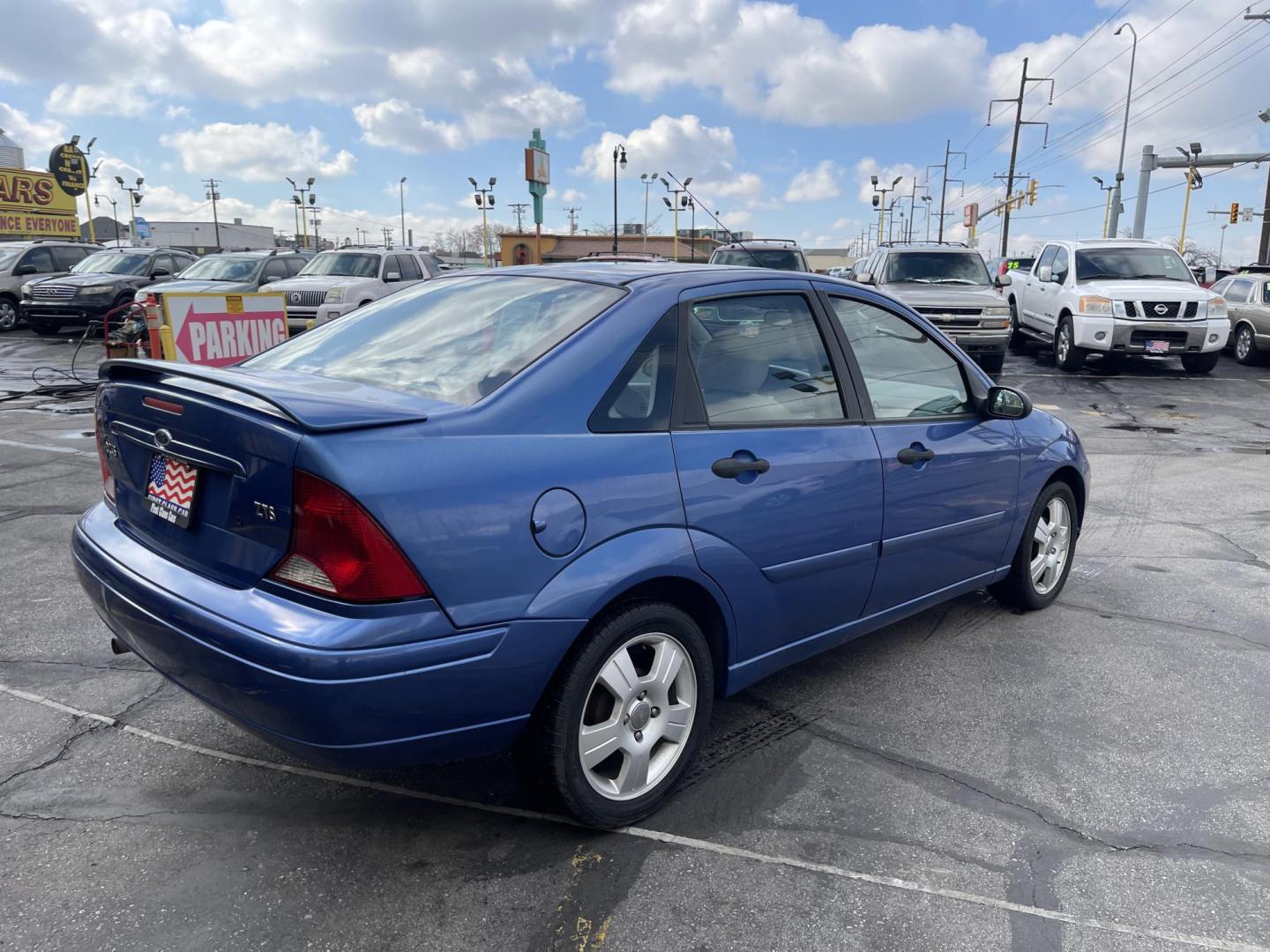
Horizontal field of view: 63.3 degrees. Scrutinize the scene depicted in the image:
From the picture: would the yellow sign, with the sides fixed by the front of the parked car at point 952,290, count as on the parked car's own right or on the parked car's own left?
on the parked car's own right

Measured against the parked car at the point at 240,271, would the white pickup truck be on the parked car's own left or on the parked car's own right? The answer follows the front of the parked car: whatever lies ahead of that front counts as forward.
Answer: on the parked car's own left

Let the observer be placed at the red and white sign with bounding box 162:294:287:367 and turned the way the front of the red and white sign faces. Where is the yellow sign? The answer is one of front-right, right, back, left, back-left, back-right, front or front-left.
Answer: back

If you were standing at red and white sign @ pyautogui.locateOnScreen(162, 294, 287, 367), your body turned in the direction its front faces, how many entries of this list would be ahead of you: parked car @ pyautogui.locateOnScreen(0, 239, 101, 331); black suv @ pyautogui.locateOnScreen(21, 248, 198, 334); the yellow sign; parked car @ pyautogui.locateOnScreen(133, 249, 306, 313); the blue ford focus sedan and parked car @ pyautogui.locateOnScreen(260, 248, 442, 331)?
1

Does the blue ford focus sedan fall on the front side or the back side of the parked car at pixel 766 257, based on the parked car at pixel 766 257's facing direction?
on the front side

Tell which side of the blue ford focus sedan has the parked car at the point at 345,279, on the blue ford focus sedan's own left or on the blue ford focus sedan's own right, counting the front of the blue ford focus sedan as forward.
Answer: on the blue ford focus sedan's own left

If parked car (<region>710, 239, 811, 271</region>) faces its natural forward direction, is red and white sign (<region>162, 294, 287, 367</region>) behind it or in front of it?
in front

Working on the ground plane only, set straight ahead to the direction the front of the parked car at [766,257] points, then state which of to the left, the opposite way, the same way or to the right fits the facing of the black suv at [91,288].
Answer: the same way

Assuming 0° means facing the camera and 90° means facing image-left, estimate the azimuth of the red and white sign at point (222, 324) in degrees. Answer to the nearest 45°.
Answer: approximately 0°

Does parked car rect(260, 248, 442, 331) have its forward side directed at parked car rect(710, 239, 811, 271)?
no

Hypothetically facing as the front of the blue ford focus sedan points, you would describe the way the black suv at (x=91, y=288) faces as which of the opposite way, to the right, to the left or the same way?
the opposite way

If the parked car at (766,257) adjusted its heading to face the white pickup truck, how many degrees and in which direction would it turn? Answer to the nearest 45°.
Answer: approximately 90° to its left

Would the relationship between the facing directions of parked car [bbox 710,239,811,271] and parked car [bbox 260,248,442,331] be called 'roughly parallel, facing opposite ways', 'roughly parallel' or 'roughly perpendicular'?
roughly parallel

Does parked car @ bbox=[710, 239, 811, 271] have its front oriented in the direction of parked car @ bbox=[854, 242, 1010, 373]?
no

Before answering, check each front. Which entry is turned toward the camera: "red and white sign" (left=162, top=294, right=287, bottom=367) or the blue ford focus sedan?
the red and white sign

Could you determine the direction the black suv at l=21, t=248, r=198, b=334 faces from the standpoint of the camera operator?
facing the viewer and to the left of the viewer

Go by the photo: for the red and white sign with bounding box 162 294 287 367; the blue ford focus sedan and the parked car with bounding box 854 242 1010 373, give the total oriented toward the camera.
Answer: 2

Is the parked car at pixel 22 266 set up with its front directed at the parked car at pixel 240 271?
no

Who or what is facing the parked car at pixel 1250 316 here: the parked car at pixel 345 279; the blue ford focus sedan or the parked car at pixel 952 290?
the blue ford focus sedan

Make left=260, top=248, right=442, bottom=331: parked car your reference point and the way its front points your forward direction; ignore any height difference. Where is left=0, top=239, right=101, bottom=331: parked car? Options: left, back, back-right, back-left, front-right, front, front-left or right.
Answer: right

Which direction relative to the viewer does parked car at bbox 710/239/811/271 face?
toward the camera

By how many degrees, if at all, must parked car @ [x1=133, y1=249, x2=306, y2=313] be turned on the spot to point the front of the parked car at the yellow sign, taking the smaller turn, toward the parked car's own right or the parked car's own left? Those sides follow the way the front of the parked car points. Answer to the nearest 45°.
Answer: approximately 135° to the parked car's own right

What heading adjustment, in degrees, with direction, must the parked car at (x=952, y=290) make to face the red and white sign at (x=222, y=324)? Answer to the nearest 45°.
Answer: approximately 45° to its right
